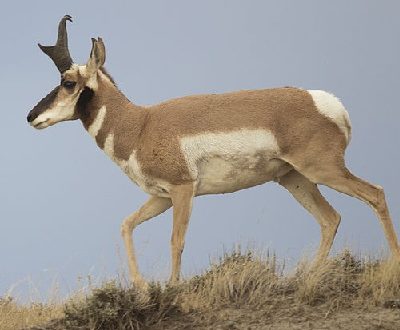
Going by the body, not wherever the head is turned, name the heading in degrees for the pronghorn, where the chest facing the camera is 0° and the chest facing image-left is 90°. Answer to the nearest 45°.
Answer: approximately 90°
